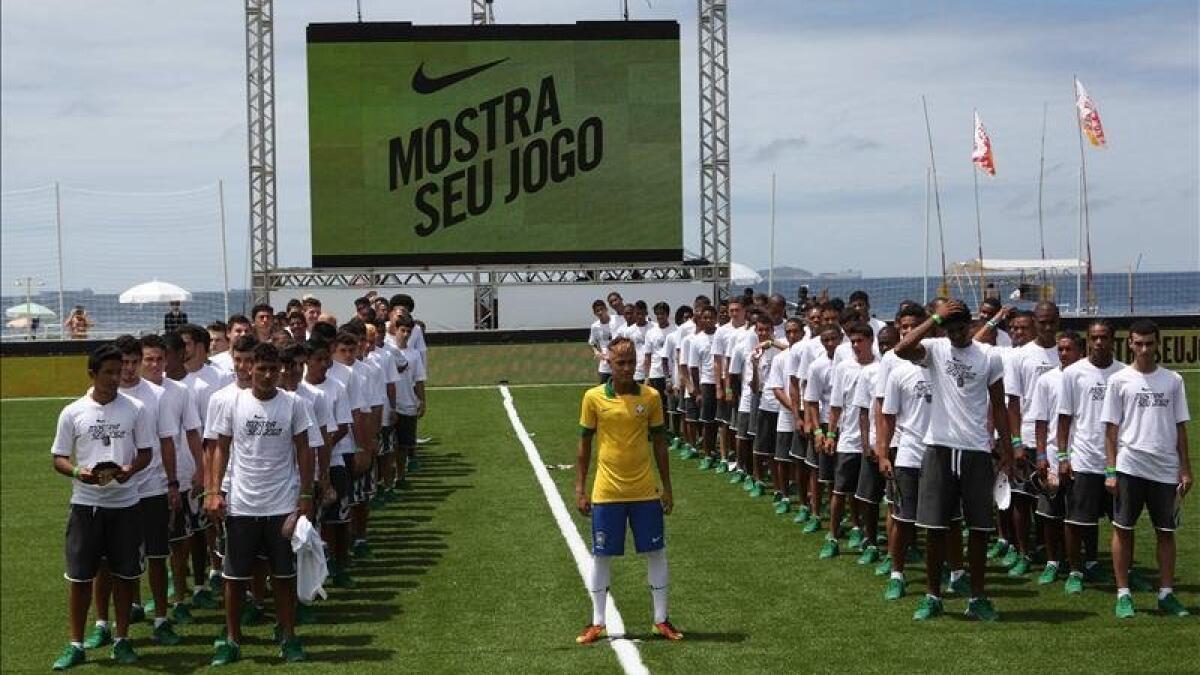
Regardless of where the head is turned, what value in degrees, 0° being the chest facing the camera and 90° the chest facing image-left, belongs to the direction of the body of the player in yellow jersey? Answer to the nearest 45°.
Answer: approximately 0°

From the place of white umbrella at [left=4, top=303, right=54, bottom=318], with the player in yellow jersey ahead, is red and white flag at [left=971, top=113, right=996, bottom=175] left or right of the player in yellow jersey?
left

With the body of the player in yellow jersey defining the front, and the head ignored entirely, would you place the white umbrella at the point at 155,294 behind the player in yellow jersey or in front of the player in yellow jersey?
behind

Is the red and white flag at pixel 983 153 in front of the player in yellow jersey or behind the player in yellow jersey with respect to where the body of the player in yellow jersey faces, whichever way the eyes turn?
behind

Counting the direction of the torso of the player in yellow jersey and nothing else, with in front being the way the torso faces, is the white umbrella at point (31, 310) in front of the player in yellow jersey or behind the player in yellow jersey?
behind
